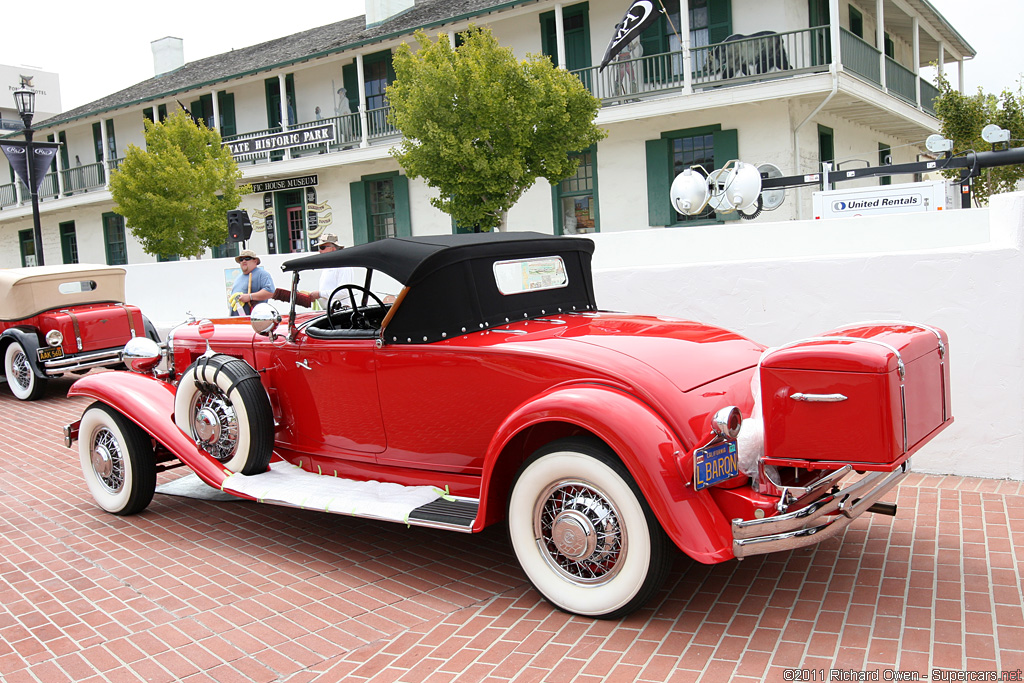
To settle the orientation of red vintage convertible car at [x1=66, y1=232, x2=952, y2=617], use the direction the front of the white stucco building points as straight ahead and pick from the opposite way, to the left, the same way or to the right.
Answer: to the right

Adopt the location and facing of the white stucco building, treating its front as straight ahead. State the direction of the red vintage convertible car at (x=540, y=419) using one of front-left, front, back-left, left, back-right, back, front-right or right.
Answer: front-left

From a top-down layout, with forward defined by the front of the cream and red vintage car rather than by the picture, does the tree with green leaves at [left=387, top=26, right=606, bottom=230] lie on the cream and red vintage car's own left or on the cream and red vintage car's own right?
on the cream and red vintage car's own right

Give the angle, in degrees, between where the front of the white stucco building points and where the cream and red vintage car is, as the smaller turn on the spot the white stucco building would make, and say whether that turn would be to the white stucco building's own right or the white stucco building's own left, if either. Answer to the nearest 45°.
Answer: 0° — it already faces it

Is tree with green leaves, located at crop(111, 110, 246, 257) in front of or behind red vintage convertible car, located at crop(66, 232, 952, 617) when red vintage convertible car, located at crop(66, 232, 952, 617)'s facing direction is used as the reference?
in front

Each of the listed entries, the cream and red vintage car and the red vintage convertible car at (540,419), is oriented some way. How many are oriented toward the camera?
0

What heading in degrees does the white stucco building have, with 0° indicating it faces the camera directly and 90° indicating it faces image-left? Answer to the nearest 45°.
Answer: approximately 45°

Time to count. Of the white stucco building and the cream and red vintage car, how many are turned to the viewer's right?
0

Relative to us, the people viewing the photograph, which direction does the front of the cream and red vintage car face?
facing away from the viewer and to the left of the viewer

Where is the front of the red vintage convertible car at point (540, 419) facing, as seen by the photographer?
facing away from the viewer and to the left of the viewer

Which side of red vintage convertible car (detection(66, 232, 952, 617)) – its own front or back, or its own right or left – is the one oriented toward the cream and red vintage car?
front
